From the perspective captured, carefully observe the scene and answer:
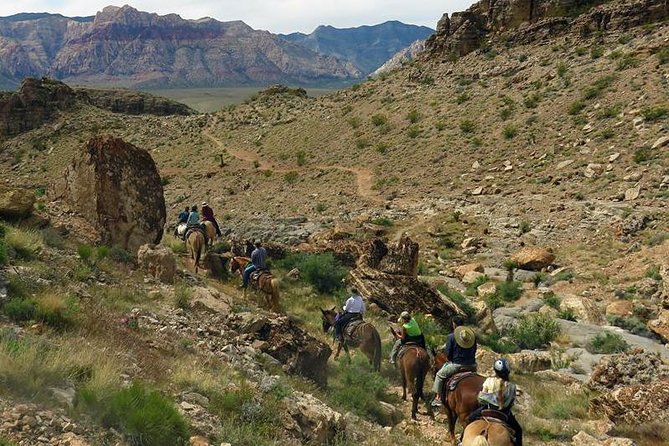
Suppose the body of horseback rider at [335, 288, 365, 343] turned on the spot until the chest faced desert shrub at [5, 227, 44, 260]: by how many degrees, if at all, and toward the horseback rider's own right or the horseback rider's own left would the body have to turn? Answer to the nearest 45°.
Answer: approximately 45° to the horseback rider's own left

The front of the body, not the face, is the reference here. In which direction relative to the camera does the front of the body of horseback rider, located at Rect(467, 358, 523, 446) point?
away from the camera

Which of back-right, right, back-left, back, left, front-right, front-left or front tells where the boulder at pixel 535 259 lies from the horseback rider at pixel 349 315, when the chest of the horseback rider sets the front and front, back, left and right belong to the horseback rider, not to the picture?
right

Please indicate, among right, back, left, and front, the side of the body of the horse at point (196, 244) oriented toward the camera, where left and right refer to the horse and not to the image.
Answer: back

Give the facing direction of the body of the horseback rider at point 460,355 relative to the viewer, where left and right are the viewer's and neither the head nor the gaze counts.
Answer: facing away from the viewer and to the left of the viewer

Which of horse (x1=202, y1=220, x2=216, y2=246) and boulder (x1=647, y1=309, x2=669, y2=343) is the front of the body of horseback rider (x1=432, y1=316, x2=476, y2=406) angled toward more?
the horse

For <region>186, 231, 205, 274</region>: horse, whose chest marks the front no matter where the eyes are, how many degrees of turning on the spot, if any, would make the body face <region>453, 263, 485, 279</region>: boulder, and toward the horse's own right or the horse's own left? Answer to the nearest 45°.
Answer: approximately 90° to the horse's own right

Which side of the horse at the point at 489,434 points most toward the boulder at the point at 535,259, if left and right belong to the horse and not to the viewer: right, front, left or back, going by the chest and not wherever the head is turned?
front

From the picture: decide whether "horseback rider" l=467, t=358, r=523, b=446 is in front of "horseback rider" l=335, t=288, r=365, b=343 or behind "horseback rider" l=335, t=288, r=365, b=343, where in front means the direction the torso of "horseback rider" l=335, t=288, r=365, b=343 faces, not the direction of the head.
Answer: behind

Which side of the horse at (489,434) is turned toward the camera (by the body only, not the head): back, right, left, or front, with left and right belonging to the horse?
back

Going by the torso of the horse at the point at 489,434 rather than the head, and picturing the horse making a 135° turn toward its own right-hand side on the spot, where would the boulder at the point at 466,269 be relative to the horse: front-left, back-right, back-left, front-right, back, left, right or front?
back-left

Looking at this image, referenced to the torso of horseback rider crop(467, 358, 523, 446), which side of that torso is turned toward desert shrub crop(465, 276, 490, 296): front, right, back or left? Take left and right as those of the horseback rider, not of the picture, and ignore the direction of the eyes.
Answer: front

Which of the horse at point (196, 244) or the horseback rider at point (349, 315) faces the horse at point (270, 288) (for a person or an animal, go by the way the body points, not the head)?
the horseback rider

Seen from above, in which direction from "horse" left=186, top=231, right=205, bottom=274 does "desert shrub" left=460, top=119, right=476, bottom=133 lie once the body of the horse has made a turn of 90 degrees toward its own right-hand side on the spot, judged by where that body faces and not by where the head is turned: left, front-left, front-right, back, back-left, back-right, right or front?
front-left

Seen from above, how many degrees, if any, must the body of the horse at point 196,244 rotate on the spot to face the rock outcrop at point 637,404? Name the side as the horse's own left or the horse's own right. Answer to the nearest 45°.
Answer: approximately 135° to the horse's own right
